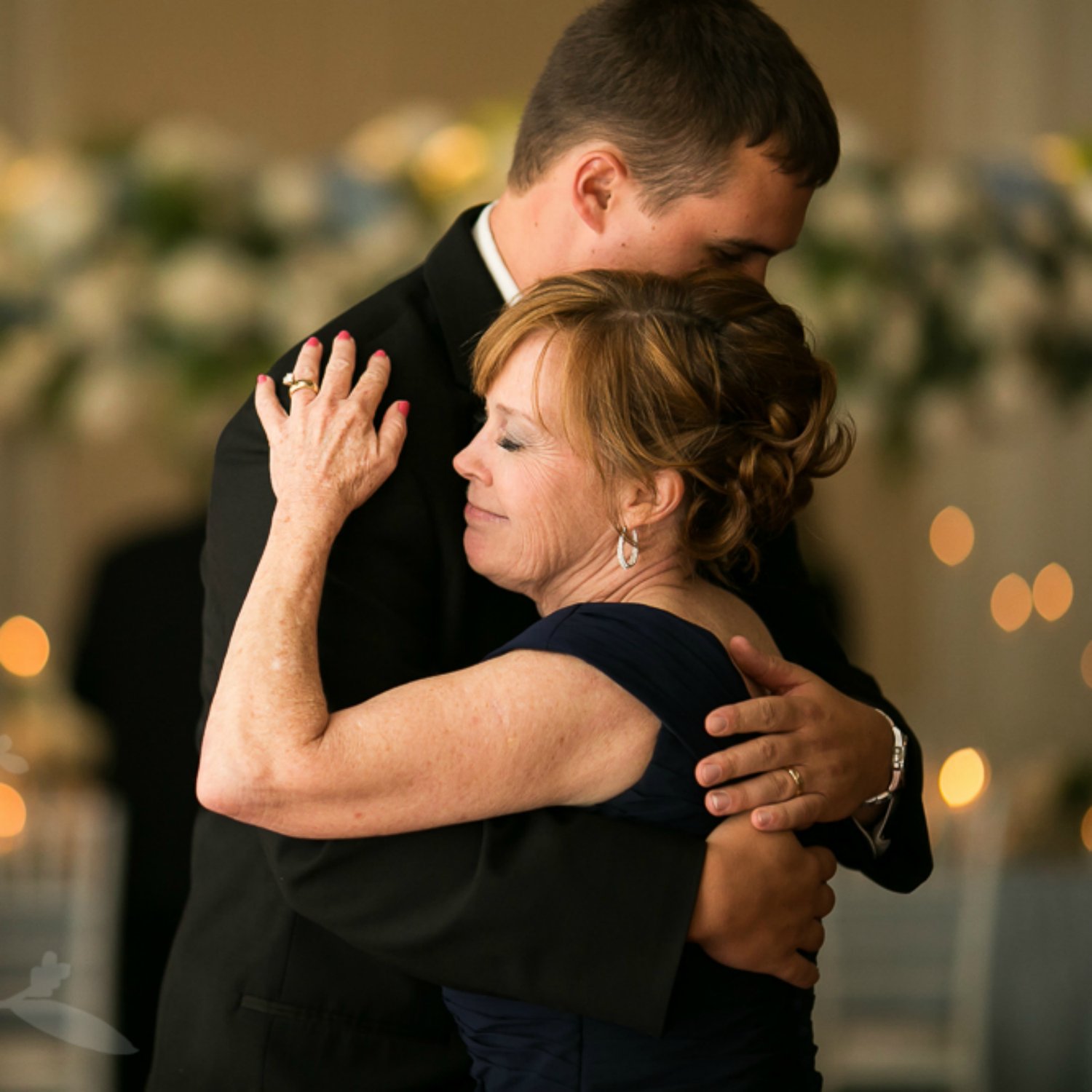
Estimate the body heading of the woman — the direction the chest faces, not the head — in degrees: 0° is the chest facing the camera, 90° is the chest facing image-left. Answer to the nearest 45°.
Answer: approximately 90°

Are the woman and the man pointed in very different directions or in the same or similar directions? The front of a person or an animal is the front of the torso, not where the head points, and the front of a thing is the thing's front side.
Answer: very different directions

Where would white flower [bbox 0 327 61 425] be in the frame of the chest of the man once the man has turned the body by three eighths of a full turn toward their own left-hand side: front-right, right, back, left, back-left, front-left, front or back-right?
front

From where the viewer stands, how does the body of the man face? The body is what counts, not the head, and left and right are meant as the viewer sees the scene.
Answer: facing to the right of the viewer

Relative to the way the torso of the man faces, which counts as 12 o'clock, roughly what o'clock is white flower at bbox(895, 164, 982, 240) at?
The white flower is roughly at 10 o'clock from the man.

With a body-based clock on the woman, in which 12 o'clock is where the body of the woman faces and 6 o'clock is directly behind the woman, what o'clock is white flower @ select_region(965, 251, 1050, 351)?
The white flower is roughly at 4 o'clock from the woman.
